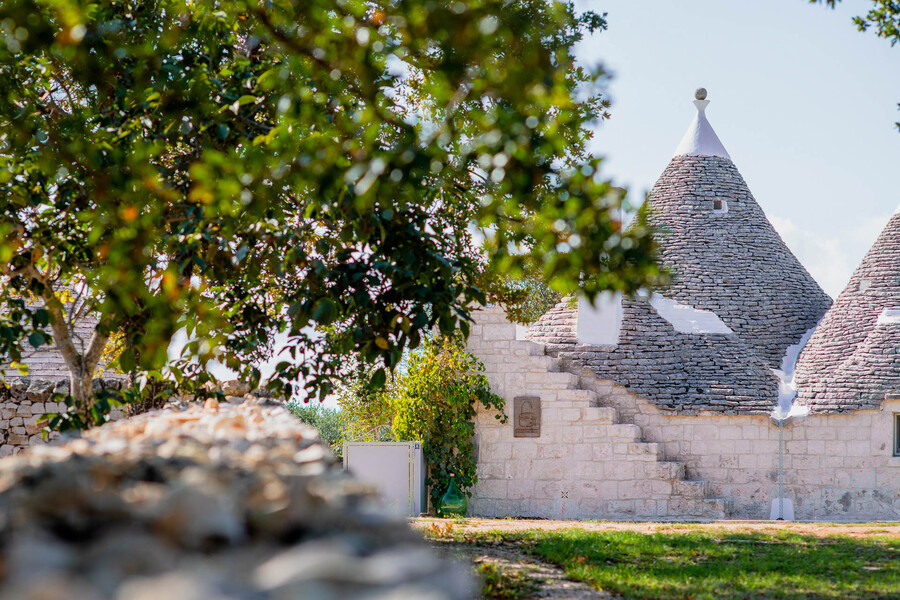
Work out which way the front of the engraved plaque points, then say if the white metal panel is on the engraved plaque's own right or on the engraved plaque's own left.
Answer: on the engraved plaque's own right

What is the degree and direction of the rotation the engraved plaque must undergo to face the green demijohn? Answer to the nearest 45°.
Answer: approximately 45° to its right

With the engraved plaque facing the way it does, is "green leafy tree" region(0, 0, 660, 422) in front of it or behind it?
in front

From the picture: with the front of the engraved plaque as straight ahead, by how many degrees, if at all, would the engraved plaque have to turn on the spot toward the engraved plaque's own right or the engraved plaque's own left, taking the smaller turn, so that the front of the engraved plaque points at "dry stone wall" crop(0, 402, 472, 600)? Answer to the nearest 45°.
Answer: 0° — it already faces it

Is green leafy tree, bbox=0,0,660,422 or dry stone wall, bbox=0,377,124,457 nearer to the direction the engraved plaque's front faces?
the green leafy tree

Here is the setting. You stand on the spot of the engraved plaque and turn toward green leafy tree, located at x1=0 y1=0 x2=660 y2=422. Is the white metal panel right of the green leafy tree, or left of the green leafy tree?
right

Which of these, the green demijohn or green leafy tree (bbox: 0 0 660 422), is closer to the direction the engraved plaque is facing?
the green leafy tree

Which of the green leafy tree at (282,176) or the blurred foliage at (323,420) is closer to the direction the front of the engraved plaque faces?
the green leafy tree

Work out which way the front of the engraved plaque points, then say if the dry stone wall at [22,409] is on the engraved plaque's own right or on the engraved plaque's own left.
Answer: on the engraved plaque's own right

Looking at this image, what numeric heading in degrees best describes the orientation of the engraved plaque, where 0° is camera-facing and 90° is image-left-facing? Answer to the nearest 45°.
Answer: approximately 0°
